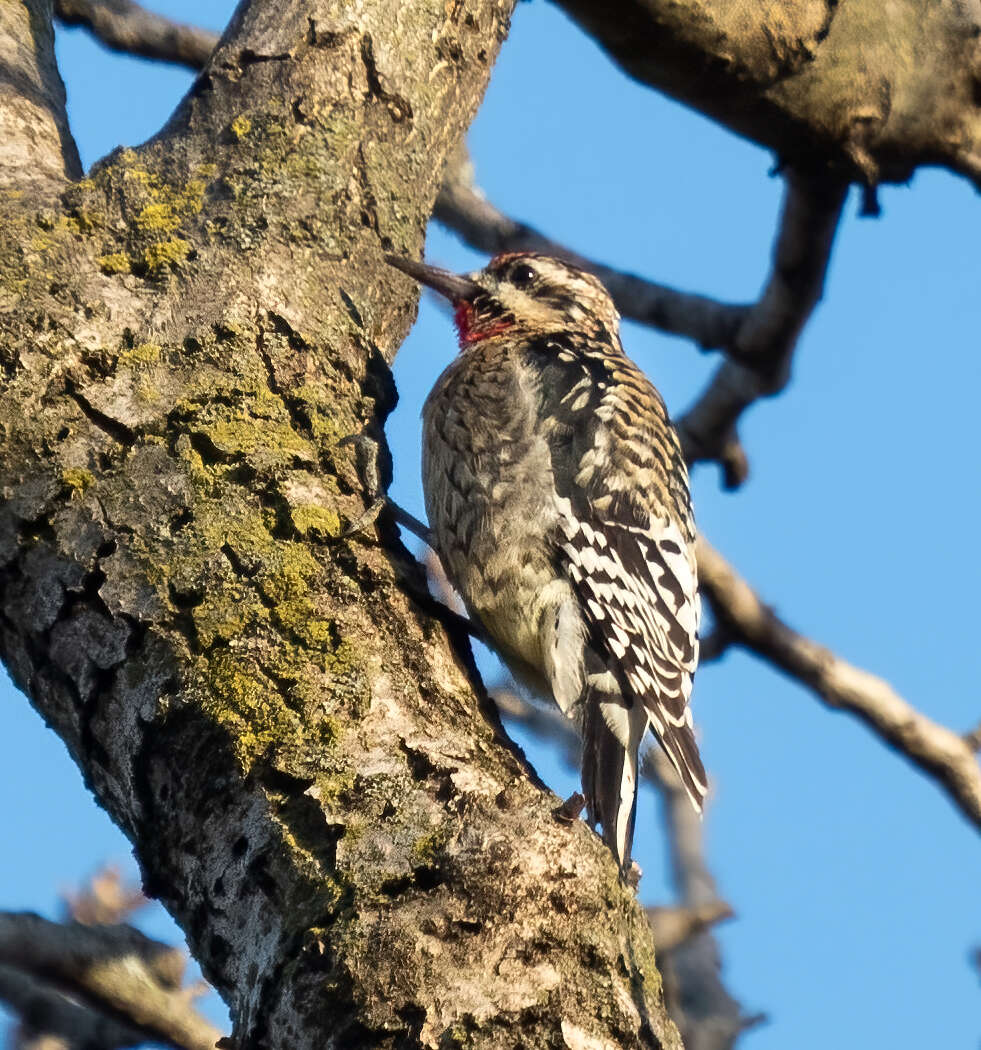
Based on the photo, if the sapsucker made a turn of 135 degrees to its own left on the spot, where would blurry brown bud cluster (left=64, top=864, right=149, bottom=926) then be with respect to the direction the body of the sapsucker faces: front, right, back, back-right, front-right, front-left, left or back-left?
back

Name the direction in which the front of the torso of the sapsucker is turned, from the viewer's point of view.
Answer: to the viewer's left

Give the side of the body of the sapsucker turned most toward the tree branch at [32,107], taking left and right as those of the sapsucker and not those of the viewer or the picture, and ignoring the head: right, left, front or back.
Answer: front

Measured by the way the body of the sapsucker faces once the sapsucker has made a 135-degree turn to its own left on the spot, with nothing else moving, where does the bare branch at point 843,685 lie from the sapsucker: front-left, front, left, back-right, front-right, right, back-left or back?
left
